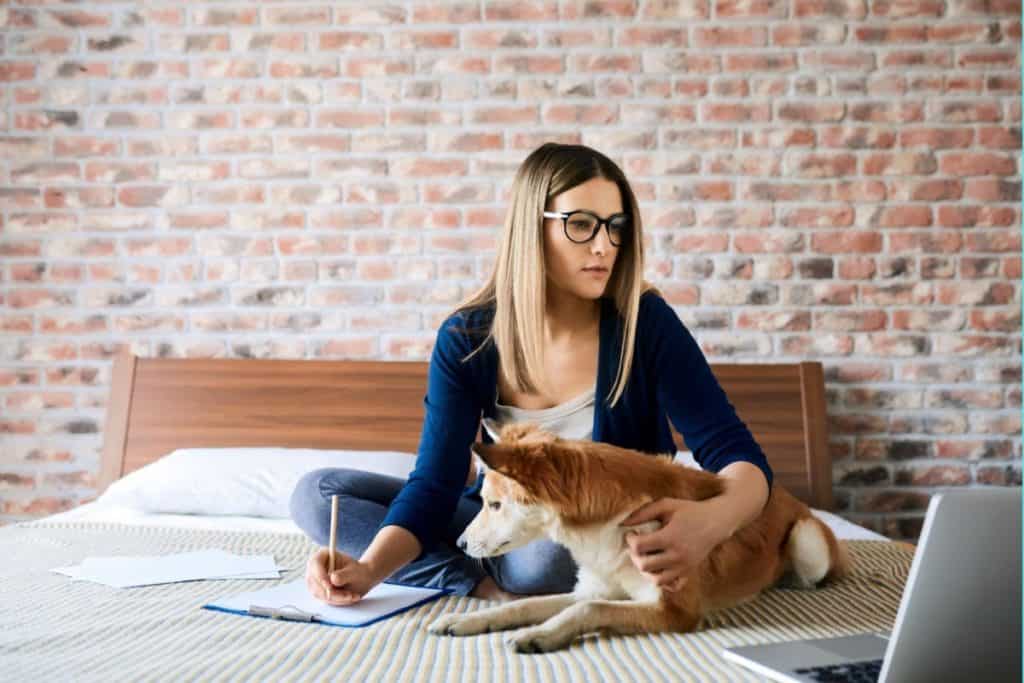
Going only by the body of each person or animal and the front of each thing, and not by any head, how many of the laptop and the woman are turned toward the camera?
1

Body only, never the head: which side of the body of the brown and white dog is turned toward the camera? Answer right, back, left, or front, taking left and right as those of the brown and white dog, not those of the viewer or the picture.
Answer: left

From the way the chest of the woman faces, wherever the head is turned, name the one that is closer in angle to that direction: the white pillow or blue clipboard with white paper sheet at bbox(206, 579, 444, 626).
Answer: the blue clipboard with white paper sheet

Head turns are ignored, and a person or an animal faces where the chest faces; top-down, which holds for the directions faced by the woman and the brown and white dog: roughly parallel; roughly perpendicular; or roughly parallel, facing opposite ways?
roughly perpendicular

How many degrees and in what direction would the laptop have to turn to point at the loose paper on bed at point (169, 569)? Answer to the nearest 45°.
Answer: approximately 45° to its left

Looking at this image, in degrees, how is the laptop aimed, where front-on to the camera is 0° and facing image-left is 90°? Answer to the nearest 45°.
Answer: approximately 135°

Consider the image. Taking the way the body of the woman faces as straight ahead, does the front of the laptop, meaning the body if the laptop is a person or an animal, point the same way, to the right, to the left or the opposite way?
the opposite way

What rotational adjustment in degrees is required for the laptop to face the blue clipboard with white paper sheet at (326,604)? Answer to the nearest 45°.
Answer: approximately 45° to its left

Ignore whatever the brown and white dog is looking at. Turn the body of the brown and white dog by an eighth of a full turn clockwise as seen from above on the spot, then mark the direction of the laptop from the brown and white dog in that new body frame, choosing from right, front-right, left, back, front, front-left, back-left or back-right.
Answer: back

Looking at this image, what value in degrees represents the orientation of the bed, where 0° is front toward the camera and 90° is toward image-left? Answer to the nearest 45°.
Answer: approximately 0°
